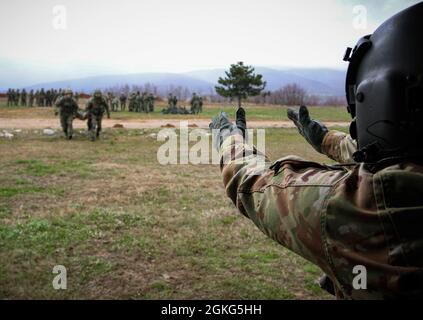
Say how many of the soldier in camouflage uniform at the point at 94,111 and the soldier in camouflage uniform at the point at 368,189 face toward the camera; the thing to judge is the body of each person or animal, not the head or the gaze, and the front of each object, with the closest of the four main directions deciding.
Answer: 1

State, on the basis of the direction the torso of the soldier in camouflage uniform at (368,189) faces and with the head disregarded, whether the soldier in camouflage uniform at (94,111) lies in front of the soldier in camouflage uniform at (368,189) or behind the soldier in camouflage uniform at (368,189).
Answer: in front

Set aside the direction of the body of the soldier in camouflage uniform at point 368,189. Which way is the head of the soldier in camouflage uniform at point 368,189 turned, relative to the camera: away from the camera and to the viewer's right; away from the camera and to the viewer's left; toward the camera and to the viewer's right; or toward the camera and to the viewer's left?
away from the camera and to the viewer's left

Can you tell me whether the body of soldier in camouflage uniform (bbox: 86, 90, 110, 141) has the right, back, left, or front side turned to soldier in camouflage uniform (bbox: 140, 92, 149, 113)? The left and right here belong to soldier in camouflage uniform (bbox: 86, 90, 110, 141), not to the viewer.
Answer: back

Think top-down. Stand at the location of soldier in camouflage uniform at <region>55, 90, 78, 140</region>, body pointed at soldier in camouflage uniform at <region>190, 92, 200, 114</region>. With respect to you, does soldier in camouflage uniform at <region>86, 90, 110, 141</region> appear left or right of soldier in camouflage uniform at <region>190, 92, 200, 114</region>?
right

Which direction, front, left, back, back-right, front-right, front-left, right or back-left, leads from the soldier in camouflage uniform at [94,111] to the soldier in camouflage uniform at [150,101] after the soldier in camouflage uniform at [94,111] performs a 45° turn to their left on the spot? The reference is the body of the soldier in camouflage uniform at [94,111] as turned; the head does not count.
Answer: back-left

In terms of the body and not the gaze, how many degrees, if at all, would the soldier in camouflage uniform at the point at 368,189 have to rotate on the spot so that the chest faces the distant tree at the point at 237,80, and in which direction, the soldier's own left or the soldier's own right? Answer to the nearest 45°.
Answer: approximately 45° to the soldier's own right

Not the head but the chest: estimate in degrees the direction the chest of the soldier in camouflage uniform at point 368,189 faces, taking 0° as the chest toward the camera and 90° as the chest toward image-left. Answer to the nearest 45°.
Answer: approximately 135°

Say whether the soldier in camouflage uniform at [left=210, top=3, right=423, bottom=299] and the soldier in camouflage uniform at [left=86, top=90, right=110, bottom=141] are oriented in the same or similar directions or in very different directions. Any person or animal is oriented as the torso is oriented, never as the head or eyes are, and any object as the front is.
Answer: very different directions

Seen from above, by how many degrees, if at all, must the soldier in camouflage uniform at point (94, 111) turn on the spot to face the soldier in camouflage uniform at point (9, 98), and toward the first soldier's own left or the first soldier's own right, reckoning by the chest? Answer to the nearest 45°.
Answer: approximately 180°

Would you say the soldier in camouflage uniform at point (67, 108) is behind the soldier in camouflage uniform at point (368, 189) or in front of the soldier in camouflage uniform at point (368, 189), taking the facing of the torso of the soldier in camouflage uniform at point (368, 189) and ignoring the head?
in front
